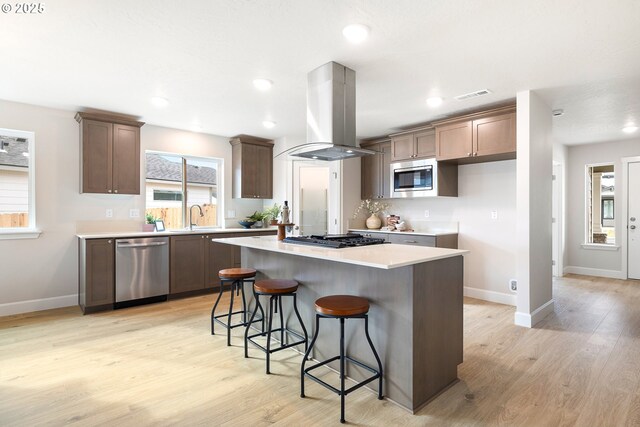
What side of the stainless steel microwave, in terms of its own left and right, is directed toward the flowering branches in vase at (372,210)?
right

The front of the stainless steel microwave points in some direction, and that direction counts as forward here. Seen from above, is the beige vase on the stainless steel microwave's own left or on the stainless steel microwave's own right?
on the stainless steel microwave's own right

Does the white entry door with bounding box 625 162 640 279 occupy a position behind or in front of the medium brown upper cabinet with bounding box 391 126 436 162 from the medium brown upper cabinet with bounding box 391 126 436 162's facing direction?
behind

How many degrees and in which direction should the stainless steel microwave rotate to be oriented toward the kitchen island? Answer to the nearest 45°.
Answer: approximately 45° to its left

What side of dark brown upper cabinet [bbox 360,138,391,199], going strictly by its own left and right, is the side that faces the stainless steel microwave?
left

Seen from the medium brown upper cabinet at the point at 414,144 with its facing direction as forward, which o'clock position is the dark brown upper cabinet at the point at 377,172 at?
the dark brown upper cabinet at the point at 377,172 is roughly at 3 o'clock from the medium brown upper cabinet at the point at 414,144.

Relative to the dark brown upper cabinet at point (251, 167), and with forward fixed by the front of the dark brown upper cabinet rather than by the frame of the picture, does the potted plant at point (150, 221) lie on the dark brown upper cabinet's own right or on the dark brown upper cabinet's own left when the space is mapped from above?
on the dark brown upper cabinet's own right

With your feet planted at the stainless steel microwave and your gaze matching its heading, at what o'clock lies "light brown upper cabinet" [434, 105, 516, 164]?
The light brown upper cabinet is roughly at 9 o'clock from the stainless steel microwave.

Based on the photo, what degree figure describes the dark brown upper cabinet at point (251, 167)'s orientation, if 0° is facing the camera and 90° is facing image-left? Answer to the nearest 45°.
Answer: approximately 315°

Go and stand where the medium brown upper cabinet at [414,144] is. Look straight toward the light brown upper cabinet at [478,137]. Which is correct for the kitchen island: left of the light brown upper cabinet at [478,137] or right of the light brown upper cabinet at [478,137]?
right

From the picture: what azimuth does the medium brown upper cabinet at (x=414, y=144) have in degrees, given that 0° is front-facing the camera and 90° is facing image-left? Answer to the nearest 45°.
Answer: approximately 45°
